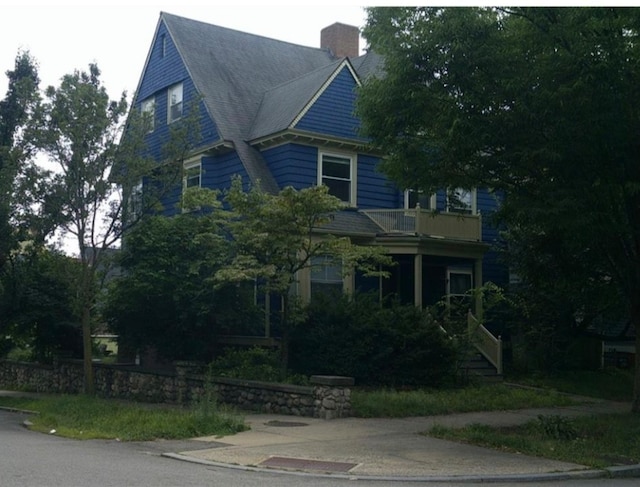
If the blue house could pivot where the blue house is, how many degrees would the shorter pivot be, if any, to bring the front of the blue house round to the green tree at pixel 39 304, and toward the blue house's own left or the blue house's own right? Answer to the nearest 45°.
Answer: approximately 135° to the blue house's own right

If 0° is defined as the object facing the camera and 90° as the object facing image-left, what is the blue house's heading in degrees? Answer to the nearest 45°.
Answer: approximately 315°

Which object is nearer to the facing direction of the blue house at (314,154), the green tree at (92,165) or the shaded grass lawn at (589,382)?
the shaded grass lawn

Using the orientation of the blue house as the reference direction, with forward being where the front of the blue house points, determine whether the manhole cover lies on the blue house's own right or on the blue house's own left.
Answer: on the blue house's own right

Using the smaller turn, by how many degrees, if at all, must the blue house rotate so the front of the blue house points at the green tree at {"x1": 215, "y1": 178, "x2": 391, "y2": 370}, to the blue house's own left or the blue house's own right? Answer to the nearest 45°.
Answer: approximately 45° to the blue house's own right

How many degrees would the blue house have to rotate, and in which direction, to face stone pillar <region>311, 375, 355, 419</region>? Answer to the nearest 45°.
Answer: approximately 45° to its right
